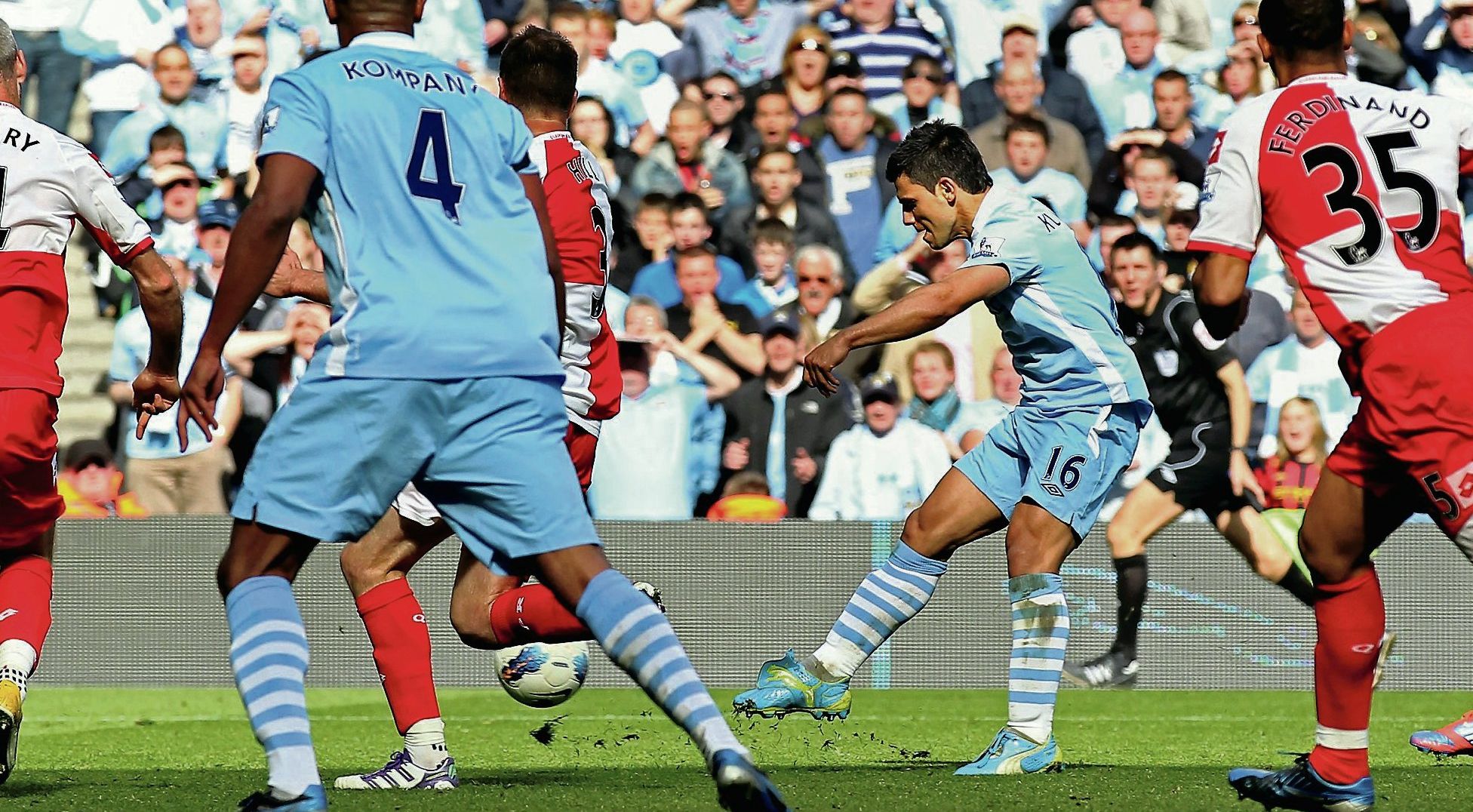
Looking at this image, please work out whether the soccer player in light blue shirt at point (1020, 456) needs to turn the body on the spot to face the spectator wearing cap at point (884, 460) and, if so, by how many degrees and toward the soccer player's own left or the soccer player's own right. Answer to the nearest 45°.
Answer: approximately 90° to the soccer player's own right

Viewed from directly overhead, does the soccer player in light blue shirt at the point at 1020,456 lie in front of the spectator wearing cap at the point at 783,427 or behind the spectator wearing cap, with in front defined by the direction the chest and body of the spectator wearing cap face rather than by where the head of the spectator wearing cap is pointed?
in front

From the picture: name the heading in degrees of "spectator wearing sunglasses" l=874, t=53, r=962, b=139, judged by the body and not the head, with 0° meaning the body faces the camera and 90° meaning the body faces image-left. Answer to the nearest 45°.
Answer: approximately 0°

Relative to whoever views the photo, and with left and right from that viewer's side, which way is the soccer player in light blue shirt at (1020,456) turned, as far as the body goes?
facing to the left of the viewer

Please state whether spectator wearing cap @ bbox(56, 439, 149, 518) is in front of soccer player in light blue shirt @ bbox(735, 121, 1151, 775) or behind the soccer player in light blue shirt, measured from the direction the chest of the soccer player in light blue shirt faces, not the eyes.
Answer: in front

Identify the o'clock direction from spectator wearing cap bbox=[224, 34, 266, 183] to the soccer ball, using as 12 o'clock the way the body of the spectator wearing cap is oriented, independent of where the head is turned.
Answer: The soccer ball is roughly at 12 o'clock from the spectator wearing cap.

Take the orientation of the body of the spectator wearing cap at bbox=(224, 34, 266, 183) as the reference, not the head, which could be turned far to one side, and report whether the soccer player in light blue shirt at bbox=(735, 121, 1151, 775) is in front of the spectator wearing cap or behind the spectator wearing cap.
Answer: in front

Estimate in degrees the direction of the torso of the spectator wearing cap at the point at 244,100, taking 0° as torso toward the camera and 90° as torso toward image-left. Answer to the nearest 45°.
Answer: approximately 0°

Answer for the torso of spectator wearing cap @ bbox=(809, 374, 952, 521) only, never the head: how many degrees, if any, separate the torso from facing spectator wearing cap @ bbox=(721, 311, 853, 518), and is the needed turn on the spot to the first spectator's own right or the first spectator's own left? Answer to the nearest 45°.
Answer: approximately 90° to the first spectator's own right
